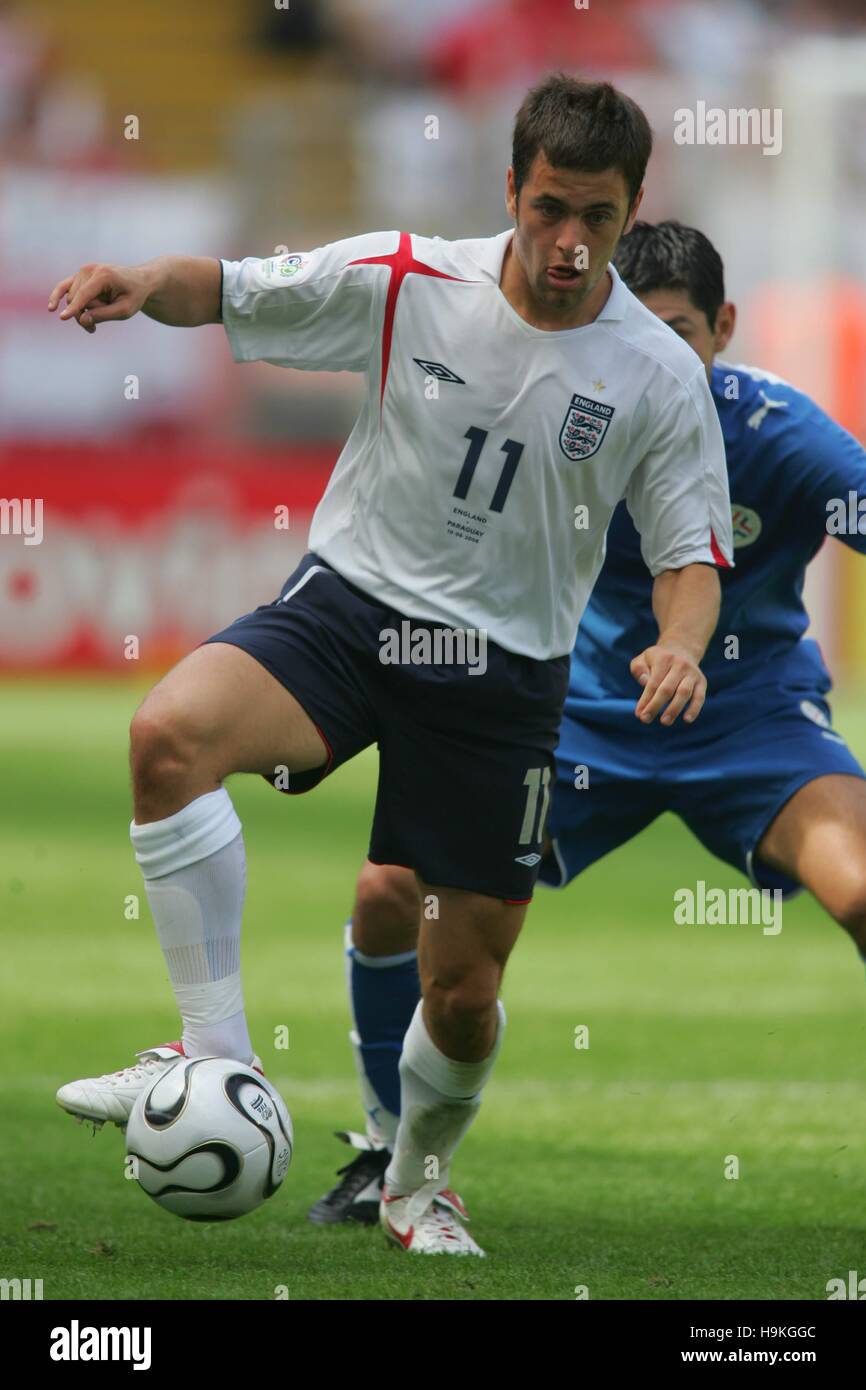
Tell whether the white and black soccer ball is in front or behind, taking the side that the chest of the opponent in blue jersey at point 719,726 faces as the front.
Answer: in front

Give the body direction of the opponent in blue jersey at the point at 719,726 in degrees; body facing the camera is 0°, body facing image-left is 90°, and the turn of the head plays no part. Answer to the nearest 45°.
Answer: approximately 45°

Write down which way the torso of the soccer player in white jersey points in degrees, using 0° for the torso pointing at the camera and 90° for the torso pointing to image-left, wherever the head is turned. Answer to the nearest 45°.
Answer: approximately 0°
